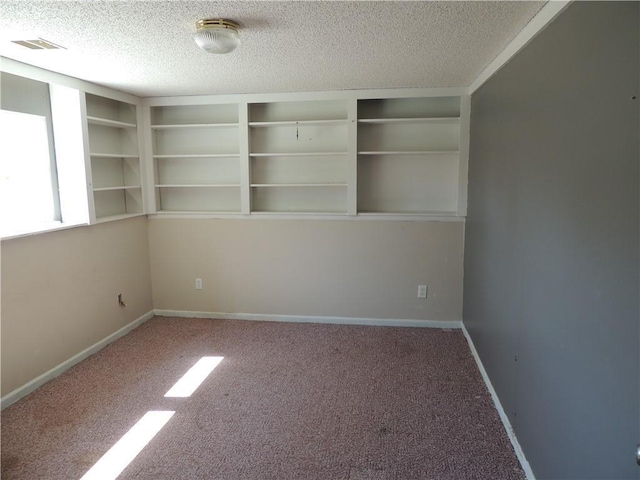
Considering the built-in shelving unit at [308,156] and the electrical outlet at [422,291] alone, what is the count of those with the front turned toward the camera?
2

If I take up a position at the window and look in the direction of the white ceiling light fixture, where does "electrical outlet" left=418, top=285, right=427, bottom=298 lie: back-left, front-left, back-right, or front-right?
front-left

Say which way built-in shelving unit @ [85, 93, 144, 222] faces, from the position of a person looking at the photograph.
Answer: facing the viewer and to the right of the viewer

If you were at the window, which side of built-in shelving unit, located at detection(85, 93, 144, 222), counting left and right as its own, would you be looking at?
right

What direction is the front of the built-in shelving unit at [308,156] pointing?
toward the camera

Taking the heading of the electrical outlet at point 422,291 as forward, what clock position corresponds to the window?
The window is roughly at 2 o'clock from the electrical outlet.

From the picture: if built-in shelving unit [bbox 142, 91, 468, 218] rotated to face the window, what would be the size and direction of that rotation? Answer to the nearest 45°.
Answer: approximately 45° to its right

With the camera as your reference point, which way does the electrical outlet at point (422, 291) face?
facing the viewer

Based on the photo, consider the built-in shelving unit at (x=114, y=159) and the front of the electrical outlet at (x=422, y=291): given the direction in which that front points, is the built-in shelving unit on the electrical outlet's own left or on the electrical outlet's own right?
on the electrical outlet's own right

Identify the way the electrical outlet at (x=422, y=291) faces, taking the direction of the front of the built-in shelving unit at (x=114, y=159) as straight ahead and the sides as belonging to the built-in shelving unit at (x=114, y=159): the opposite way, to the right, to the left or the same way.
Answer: to the right

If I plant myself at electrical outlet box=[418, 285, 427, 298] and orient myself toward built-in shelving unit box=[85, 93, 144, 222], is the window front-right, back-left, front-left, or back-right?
front-left

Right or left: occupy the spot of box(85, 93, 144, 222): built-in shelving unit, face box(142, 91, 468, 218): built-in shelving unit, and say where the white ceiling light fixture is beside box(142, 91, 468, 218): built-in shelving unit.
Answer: right

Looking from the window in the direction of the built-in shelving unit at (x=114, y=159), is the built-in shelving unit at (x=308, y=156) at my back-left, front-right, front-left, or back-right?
front-right
